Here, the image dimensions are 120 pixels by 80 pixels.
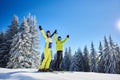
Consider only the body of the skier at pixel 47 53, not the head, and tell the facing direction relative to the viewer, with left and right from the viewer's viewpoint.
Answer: facing the viewer and to the right of the viewer

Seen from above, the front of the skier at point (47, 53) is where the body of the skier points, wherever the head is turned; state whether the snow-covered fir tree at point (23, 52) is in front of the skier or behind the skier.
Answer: behind

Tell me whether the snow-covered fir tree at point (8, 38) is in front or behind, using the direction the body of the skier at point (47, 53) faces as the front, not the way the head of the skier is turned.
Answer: behind

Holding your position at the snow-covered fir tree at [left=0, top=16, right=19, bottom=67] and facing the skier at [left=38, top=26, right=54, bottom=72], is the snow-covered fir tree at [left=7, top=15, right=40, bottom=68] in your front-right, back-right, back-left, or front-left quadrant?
front-left
